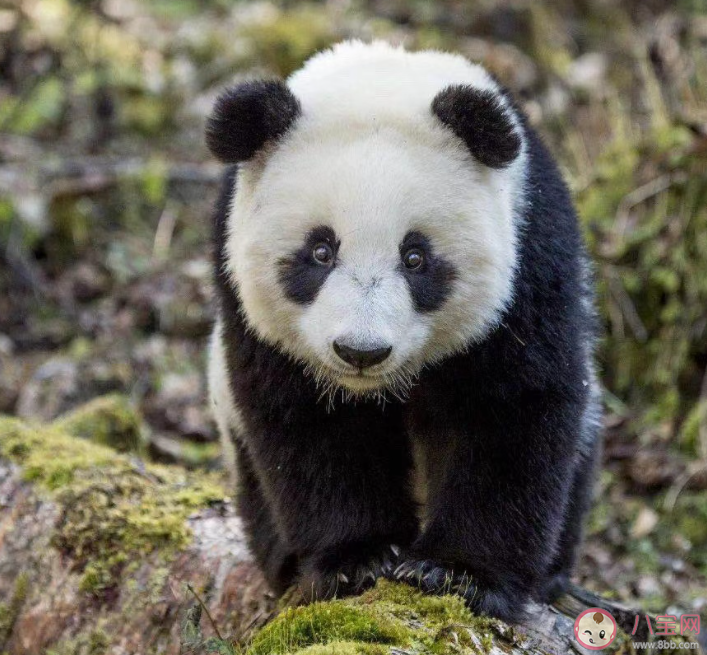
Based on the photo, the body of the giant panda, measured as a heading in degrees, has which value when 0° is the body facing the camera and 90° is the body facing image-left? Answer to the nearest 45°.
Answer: approximately 0°
